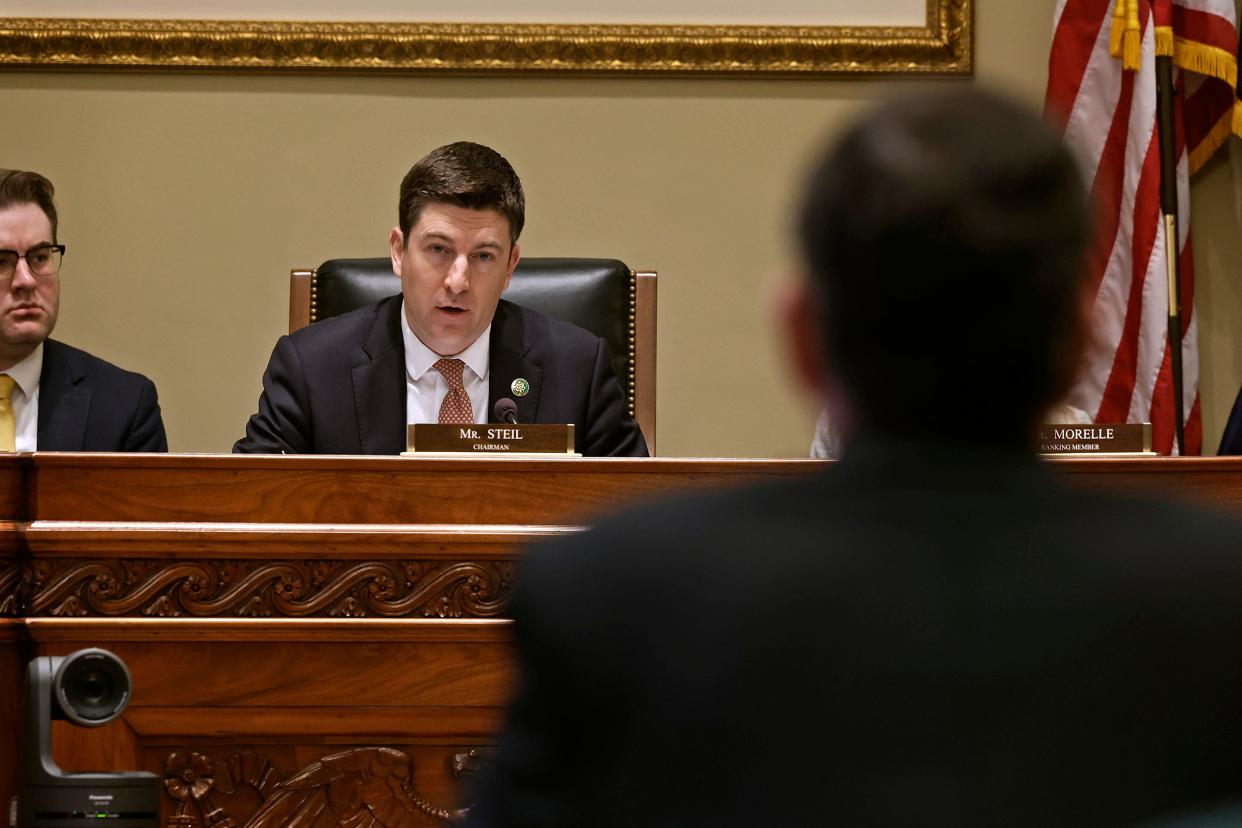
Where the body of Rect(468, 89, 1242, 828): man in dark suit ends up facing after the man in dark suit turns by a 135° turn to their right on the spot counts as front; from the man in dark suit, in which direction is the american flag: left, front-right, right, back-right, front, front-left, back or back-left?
back-left

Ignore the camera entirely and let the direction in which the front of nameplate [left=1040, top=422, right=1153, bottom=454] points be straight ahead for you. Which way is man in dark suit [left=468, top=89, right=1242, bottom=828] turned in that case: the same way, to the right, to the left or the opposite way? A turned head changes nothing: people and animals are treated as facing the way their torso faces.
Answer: the opposite way

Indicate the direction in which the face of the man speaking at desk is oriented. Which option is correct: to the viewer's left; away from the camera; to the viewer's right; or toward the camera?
toward the camera

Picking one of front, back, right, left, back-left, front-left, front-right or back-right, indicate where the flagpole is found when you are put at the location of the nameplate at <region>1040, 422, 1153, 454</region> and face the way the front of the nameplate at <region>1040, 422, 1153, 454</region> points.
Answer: back

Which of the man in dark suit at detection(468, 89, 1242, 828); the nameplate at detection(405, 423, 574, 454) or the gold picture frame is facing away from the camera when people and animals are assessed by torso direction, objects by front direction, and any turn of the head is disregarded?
the man in dark suit

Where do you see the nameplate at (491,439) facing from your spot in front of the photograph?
facing the viewer

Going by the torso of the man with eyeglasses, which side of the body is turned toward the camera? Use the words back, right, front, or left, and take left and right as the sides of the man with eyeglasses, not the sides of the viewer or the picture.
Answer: front

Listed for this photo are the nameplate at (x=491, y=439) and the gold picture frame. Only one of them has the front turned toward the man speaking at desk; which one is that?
the gold picture frame

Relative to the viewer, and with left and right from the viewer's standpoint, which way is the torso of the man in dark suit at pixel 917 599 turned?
facing away from the viewer

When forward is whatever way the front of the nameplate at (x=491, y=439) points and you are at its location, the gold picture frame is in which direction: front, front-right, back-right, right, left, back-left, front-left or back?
back

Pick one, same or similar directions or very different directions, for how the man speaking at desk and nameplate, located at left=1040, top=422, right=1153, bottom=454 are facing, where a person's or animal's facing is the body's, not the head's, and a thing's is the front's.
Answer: same or similar directions

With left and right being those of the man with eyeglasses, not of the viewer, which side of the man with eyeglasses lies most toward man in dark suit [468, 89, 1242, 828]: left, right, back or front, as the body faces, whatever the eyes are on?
front

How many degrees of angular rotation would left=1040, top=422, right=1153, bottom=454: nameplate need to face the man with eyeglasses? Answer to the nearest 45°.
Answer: approximately 90° to its right

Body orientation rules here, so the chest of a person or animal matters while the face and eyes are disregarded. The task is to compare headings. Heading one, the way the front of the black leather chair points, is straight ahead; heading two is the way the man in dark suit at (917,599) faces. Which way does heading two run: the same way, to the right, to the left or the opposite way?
the opposite way

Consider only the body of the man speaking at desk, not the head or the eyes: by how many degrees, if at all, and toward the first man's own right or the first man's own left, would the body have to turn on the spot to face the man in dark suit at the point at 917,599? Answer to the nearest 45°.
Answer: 0° — they already face them

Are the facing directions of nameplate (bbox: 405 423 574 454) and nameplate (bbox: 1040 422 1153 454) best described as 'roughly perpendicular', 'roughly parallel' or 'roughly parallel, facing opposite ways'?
roughly parallel

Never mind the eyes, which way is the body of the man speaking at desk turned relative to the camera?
toward the camera
